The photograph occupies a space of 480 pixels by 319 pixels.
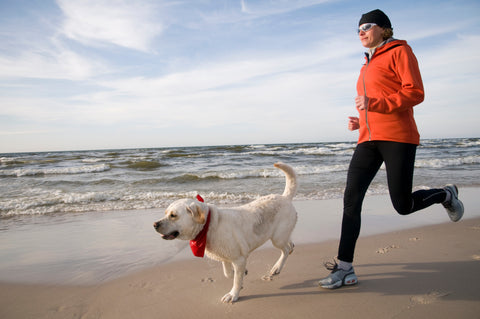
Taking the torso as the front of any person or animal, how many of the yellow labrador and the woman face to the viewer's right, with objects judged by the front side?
0

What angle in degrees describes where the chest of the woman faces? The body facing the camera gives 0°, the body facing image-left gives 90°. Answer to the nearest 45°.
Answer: approximately 45°

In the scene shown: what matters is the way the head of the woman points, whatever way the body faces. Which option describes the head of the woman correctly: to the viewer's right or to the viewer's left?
to the viewer's left

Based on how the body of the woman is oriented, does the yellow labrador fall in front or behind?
in front

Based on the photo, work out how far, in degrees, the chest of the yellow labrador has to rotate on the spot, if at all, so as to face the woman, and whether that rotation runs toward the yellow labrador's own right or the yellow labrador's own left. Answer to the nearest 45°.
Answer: approximately 135° to the yellow labrador's own left
